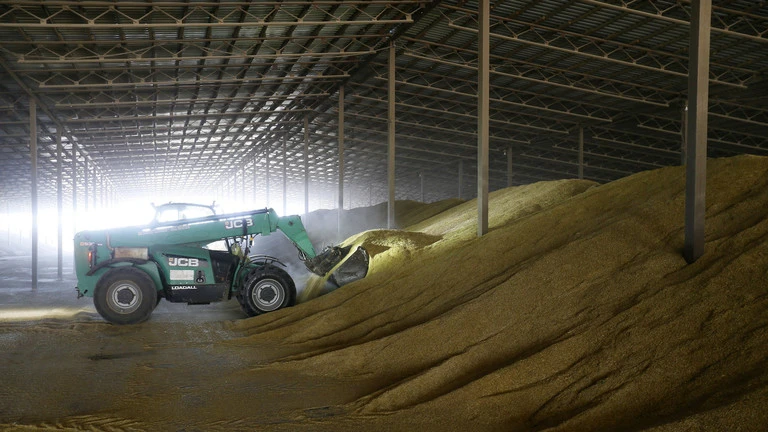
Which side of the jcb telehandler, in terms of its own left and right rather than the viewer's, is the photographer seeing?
right
